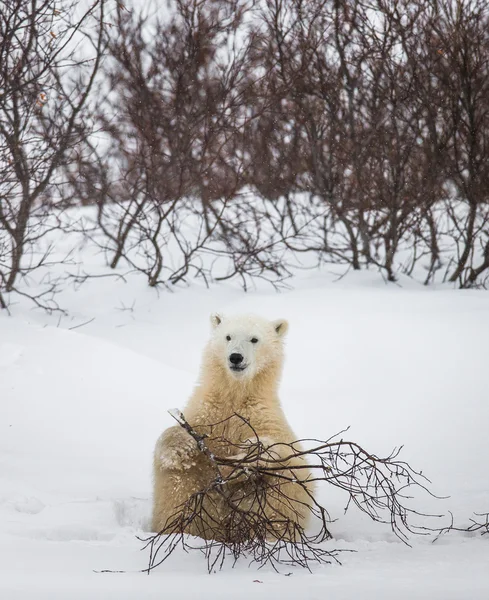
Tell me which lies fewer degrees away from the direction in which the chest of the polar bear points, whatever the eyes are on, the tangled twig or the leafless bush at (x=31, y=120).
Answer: the tangled twig

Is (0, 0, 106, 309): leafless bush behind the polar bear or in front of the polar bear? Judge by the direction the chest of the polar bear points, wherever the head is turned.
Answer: behind

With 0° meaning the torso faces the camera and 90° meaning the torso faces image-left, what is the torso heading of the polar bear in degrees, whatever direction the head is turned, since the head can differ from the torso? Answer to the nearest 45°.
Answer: approximately 0°

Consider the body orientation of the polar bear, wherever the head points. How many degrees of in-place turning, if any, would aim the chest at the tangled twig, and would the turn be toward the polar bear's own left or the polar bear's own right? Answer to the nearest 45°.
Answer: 0° — it already faces it
